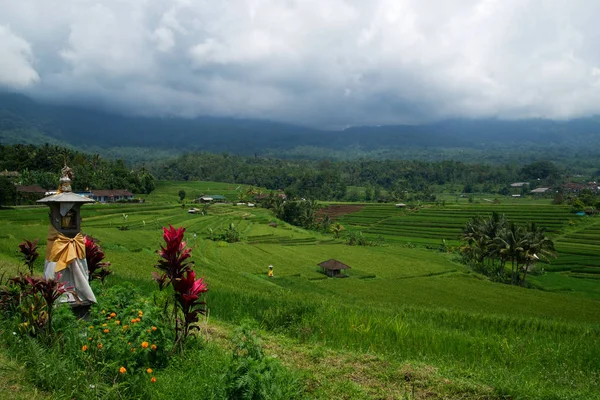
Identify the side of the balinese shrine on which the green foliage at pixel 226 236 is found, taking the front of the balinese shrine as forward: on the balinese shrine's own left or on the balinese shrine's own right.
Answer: on the balinese shrine's own left

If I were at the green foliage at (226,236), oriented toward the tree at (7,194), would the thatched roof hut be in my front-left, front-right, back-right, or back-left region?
back-left

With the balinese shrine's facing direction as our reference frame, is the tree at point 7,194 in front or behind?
behind

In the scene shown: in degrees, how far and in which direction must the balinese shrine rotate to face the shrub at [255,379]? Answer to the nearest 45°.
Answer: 0° — it already faces it

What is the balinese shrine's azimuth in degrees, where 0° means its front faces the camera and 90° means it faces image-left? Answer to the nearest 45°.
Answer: approximately 315°

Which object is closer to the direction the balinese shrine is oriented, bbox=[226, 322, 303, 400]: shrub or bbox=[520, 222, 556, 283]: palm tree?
the shrub

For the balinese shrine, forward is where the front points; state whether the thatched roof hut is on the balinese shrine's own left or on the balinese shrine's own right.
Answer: on the balinese shrine's own left

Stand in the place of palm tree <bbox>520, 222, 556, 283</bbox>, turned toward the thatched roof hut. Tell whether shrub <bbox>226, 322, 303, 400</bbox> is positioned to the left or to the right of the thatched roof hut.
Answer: left
